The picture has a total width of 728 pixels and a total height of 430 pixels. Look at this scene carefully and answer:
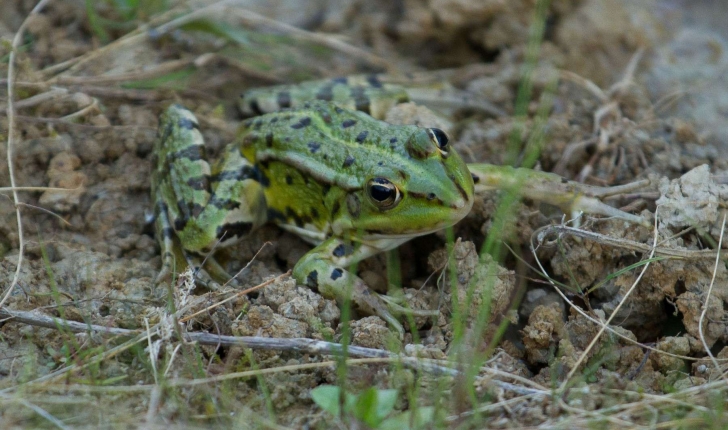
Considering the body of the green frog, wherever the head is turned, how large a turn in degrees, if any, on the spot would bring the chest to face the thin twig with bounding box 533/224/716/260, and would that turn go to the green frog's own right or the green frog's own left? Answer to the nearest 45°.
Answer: approximately 45° to the green frog's own left

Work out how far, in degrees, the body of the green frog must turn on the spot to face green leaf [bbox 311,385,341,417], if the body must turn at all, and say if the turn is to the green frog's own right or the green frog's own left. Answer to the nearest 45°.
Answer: approximately 45° to the green frog's own right

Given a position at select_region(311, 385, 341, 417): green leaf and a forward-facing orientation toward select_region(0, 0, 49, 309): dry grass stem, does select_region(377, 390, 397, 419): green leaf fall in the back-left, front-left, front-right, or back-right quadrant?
back-right

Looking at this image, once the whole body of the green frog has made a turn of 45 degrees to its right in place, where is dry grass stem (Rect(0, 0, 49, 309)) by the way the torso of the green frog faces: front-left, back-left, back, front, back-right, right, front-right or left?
right

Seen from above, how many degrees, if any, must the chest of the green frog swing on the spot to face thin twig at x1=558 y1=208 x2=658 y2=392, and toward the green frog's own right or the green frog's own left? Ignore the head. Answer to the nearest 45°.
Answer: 0° — it already faces it

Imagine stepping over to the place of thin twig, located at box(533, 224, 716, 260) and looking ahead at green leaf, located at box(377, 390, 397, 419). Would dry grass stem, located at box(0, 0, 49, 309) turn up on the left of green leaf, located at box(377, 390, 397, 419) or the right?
right

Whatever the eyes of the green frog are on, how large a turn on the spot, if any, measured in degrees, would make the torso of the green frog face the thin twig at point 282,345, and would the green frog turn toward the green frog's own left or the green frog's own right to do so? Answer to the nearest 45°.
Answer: approximately 45° to the green frog's own right

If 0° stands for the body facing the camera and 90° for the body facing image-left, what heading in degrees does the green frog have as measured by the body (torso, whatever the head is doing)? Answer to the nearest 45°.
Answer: approximately 315°

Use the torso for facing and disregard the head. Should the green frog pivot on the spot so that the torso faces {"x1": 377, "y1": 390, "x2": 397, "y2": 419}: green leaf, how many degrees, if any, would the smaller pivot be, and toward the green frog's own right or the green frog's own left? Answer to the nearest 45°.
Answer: approximately 45° to the green frog's own right
